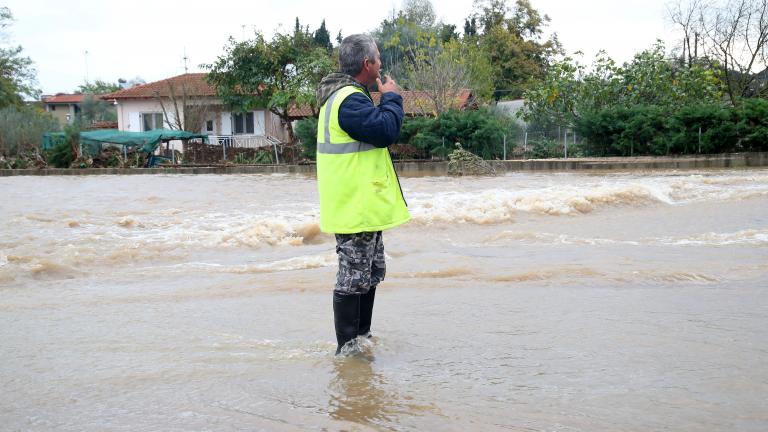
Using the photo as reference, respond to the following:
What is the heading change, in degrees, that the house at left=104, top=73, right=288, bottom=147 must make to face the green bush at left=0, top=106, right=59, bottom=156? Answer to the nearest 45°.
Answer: approximately 90° to its right

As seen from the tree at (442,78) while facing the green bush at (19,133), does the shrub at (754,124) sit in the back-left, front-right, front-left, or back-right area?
back-left

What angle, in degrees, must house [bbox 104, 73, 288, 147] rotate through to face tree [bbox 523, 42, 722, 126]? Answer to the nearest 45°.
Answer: approximately 45° to its left

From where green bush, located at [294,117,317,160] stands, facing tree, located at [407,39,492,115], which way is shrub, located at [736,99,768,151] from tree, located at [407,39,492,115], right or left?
right

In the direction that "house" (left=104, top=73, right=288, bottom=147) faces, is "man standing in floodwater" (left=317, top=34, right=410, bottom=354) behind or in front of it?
in front

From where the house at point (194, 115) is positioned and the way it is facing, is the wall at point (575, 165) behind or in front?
in front

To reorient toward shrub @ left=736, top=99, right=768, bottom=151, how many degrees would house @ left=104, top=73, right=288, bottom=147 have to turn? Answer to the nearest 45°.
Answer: approximately 45° to its left

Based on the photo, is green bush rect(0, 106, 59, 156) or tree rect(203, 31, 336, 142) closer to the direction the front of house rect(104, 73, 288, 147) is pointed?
the tree

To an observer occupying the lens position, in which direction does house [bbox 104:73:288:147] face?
facing the viewer

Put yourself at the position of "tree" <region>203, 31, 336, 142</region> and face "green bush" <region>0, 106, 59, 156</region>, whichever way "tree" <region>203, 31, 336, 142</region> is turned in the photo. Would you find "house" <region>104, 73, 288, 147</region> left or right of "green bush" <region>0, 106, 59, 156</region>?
right

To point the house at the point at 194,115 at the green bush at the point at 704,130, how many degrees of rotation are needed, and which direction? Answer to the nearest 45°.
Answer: approximately 45° to its left

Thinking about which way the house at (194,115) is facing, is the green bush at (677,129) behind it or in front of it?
in front

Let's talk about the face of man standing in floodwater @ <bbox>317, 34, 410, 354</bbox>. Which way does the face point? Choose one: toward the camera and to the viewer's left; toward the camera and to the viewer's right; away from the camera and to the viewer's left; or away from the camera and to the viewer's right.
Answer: away from the camera and to the viewer's right
